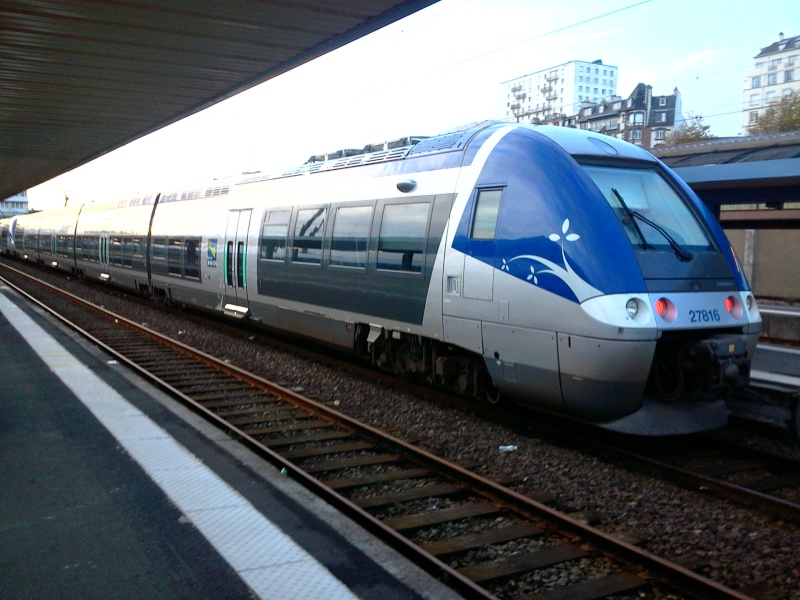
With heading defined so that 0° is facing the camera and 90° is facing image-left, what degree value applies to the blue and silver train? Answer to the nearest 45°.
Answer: approximately 315°

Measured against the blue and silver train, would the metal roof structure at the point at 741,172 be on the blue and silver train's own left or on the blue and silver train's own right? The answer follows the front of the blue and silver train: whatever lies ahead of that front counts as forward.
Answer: on the blue and silver train's own left
